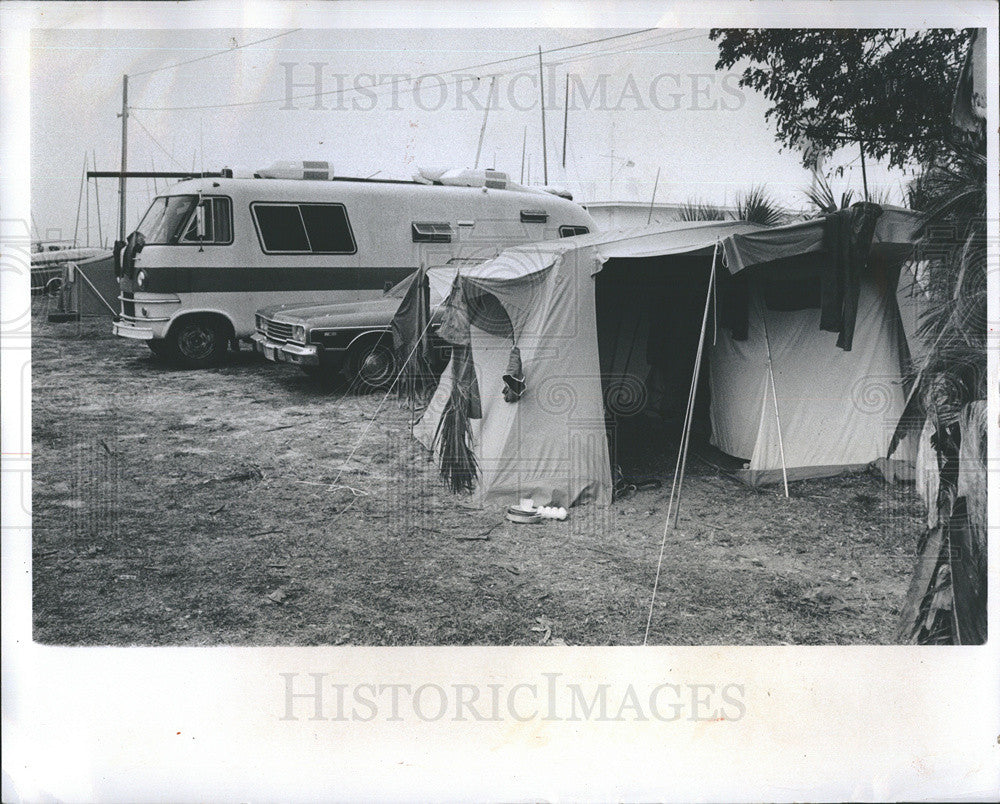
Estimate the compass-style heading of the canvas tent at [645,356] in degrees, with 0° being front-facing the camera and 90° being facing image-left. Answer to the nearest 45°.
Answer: approximately 0°

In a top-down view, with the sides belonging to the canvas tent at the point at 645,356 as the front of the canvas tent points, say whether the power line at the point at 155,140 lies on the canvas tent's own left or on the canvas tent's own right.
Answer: on the canvas tent's own right
